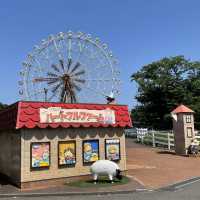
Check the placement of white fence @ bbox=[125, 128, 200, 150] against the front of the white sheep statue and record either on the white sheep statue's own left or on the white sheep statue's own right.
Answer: on the white sheep statue's own left

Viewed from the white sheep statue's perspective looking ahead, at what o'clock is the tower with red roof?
The tower with red roof is roughly at 10 o'clock from the white sheep statue.

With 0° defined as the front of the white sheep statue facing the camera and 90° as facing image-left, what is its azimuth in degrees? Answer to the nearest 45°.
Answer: approximately 270°
